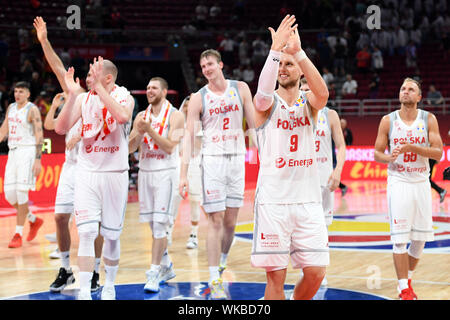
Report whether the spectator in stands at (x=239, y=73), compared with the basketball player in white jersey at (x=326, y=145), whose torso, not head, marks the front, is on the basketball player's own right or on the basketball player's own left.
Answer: on the basketball player's own right

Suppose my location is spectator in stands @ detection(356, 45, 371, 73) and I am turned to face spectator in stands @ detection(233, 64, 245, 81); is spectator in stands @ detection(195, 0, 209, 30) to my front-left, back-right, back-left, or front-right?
front-right

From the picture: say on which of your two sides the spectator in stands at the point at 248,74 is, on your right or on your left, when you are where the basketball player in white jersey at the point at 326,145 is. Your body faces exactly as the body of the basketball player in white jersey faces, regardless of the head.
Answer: on your right

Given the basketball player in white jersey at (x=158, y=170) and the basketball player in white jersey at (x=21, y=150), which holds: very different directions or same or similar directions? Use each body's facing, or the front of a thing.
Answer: same or similar directions

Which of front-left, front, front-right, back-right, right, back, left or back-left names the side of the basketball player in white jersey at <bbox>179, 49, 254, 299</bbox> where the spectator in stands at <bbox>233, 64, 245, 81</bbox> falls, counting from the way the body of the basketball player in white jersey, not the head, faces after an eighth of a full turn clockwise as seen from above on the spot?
back-right

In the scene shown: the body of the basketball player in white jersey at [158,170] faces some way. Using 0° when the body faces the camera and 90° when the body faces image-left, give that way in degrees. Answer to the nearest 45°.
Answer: approximately 45°

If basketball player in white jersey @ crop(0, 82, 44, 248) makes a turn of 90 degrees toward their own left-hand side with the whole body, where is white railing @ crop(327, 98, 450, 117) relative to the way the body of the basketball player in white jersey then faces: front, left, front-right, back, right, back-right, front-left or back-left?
left

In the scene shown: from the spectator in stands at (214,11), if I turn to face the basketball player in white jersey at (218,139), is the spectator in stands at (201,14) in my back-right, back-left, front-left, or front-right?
front-right

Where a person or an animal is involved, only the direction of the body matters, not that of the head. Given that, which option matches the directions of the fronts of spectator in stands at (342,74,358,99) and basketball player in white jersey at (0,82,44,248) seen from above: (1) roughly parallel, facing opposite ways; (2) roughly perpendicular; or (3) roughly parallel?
roughly parallel

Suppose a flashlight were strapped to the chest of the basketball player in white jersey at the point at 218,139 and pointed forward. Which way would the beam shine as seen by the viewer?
toward the camera

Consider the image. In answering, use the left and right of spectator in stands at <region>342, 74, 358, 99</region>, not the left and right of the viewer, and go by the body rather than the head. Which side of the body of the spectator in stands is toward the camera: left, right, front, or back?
front

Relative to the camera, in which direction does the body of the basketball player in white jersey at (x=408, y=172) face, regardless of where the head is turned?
toward the camera

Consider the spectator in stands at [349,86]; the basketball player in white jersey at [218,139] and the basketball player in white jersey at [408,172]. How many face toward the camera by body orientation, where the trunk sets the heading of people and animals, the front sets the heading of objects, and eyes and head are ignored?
3

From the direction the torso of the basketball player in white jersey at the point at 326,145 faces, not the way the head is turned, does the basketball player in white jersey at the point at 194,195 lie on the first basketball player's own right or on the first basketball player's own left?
on the first basketball player's own right

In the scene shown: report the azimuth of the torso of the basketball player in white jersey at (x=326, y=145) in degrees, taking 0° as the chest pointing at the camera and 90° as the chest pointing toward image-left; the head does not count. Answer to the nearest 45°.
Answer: approximately 45°

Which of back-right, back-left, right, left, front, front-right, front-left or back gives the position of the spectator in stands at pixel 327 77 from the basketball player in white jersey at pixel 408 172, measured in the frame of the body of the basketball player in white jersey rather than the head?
back
